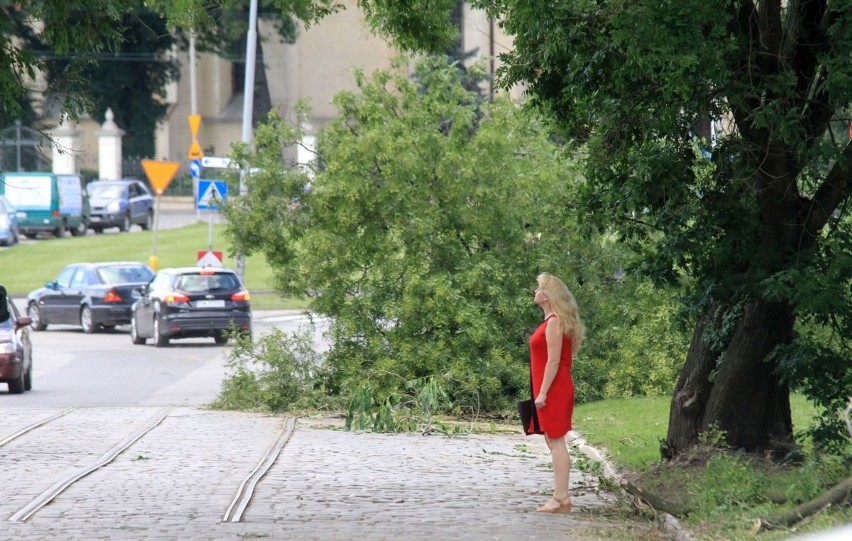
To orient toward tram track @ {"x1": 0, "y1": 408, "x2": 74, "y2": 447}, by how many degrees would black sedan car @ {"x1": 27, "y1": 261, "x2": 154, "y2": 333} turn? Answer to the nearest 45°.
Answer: approximately 135° to its left

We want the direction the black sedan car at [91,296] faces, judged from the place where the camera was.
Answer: facing away from the viewer and to the left of the viewer

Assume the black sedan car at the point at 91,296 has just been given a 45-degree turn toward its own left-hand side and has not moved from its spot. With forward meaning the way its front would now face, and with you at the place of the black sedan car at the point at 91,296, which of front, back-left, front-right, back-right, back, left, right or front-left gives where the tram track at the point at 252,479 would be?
left

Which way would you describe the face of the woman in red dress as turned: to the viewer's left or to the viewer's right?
to the viewer's left

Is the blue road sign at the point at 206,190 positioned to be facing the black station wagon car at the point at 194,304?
yes

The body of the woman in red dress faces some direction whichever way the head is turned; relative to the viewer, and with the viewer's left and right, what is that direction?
facing to the left of the viewer

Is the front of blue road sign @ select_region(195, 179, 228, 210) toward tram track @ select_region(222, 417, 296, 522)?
yes

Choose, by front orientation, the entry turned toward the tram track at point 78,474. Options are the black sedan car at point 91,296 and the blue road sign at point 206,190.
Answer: the blue road sign

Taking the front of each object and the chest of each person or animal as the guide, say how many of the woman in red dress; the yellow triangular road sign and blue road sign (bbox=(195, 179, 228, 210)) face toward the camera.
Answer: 2

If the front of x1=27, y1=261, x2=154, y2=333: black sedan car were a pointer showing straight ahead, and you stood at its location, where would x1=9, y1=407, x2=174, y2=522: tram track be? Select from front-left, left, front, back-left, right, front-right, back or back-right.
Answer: back-left

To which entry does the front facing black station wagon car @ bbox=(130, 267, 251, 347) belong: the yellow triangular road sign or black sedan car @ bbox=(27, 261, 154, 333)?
the yellow triangular road sign

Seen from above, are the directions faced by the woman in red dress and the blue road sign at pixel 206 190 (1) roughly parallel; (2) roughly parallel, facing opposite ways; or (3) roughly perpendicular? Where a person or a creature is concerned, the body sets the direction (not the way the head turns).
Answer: roughly perpendicular

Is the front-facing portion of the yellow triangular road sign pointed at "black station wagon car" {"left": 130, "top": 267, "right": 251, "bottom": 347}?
yes

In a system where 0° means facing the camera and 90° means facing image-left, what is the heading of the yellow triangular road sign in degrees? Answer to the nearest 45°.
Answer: approximately 0°

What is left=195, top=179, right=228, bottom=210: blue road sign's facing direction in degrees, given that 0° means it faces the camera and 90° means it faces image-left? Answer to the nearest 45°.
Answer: approximately 0°
